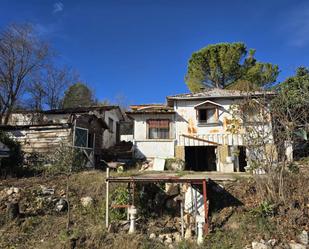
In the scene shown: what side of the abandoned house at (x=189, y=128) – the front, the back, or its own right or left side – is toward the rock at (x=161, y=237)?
front

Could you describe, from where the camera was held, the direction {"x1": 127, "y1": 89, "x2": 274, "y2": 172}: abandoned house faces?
facing the viewer

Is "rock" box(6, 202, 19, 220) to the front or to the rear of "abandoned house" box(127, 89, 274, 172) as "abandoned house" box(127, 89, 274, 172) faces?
to the front

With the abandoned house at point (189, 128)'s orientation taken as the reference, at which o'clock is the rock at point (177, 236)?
The rock is roughly at 12 o'clock from the abandoned house.

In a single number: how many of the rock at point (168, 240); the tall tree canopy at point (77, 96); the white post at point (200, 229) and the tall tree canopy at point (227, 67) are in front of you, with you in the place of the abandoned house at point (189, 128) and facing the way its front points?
2

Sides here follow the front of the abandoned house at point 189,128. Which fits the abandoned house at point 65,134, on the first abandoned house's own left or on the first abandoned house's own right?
on the first abandoned house's own right

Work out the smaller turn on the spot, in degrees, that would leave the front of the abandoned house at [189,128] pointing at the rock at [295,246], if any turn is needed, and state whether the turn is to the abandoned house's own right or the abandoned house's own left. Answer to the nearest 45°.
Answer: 0° — it already faces it

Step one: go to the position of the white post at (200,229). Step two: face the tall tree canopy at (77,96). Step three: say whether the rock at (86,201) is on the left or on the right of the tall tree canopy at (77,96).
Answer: left

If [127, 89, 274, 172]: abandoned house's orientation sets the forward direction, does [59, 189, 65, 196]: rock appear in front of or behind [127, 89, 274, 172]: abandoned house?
in front

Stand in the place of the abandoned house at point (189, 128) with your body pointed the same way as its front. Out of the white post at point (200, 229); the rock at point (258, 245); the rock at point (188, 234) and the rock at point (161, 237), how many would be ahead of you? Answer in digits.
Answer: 4

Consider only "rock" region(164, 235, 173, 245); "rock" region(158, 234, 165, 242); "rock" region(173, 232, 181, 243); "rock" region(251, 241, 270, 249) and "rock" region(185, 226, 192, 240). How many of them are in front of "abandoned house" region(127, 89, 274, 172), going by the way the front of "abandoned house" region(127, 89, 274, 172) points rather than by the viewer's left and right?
5

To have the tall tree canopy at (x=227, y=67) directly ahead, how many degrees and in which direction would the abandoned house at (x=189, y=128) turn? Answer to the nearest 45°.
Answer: approximately 135° to its left

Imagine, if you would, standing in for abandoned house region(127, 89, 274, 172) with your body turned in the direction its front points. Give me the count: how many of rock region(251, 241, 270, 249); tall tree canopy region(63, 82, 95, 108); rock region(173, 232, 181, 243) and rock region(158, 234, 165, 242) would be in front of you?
3

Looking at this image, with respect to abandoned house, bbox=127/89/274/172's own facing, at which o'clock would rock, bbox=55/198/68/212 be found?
The rock is roughly at 1 o'clock from the abandoned house.

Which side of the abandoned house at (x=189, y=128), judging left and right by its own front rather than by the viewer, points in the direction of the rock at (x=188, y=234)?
front

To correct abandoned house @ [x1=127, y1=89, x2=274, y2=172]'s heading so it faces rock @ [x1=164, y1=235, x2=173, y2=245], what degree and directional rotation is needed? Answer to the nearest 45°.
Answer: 0° — it already faces it
